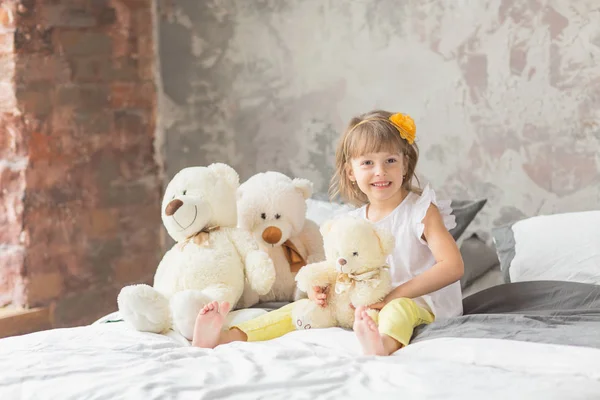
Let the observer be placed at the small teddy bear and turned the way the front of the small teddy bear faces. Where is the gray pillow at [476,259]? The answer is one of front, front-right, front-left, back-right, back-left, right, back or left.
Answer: back

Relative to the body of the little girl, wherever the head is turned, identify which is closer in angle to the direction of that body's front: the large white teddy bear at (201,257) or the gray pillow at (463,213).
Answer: the large white teddy bear

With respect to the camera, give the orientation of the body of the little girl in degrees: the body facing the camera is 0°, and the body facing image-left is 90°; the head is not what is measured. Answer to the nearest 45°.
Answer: approximately 45°

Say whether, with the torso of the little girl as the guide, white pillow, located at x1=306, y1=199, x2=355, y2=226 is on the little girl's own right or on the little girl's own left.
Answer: on the little girl's own right

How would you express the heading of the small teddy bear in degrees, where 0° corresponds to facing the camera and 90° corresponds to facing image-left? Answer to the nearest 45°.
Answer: approximately 45°

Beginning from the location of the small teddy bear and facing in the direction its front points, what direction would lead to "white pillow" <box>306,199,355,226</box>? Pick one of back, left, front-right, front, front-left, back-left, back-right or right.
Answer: back-right
